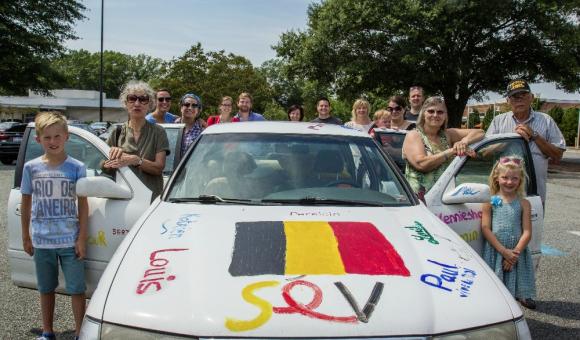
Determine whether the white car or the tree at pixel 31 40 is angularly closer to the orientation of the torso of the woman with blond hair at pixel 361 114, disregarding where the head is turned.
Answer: the white car

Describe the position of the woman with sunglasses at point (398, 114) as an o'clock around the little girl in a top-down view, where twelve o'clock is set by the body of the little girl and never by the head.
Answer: The woman with sunglasses is roughly at 5 o'clock from the little girl.

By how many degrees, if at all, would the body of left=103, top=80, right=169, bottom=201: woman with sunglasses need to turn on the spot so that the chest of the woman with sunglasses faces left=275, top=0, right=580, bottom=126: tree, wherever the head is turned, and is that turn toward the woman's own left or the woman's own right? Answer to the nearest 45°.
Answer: approximately 135° to the woman's own left

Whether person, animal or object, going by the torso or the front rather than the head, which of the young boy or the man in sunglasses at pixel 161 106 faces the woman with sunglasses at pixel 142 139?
the man in sunglasses

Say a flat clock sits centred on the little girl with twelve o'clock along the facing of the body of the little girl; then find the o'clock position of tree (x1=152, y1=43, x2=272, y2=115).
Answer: The tree is roughly at 5 o'clock from the little girl.

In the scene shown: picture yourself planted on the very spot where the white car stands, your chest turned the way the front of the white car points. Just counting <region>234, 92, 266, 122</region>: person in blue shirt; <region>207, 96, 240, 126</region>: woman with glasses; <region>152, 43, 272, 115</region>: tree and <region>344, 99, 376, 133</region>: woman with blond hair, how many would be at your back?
4

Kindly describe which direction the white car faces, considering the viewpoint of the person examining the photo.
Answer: facing the viewer

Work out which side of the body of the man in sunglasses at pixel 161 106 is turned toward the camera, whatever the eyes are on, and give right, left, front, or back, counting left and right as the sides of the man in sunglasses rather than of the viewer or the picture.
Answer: front

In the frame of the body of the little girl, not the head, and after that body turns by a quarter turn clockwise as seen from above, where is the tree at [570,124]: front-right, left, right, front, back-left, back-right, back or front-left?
right

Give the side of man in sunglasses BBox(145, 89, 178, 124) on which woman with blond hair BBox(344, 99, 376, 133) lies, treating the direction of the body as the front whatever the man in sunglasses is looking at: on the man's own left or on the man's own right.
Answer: on the man's own left

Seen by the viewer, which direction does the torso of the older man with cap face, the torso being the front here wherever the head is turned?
toward the camera
